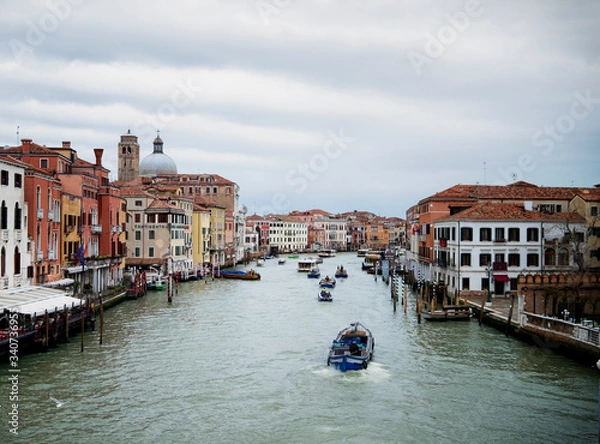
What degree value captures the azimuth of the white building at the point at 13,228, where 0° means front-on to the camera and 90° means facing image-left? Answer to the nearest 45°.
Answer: approximately 315°

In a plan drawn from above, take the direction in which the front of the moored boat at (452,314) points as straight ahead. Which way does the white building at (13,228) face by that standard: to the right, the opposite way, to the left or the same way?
the opposite way

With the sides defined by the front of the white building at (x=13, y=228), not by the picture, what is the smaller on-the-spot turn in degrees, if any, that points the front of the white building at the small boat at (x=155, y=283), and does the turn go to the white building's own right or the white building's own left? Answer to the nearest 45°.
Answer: approximately 90° to the white building's own left

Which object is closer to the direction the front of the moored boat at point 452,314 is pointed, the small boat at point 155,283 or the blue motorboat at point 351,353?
the small boat

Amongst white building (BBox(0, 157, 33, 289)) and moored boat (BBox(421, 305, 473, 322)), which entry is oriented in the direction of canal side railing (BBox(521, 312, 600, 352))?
the white building

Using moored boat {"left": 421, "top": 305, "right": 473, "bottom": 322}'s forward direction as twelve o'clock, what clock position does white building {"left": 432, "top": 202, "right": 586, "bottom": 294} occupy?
The white building is roughly at 4 o'clock from the moored boat.

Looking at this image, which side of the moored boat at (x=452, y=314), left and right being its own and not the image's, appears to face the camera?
left

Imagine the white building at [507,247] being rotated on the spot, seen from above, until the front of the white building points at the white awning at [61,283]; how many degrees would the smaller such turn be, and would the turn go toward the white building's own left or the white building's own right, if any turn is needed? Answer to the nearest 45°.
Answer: approximately 45° to the white building's own right

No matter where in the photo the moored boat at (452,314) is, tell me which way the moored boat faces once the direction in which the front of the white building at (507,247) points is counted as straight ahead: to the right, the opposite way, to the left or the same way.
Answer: to the right
